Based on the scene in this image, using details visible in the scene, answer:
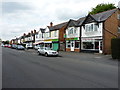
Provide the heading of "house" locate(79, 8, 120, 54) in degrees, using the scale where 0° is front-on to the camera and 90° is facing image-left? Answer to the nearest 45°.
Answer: approximately 45°

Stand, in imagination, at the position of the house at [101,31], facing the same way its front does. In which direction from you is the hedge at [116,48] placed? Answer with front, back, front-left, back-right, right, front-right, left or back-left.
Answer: front-left

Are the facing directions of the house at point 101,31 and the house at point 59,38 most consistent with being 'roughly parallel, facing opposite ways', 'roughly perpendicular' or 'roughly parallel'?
roughly parallel

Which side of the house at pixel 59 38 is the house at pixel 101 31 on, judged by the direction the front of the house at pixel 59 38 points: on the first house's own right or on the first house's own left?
on the first house's own left

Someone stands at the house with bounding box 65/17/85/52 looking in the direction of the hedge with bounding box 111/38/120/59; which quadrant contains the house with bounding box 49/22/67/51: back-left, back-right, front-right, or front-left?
back-right

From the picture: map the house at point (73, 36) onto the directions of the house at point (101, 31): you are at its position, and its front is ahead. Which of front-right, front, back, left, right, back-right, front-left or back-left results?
right

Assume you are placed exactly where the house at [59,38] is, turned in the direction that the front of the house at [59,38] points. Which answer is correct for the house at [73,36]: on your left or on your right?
on your left

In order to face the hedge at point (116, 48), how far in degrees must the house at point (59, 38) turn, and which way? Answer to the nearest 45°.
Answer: approximately 45° to its left

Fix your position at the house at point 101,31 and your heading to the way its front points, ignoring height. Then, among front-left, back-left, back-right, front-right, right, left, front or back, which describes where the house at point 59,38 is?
right

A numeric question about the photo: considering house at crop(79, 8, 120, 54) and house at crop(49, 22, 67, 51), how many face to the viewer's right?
0

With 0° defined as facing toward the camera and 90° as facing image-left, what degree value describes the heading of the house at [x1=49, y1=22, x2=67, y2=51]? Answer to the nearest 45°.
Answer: approximately 45°

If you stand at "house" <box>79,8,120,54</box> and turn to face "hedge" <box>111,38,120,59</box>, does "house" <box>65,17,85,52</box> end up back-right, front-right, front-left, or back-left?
back-right
